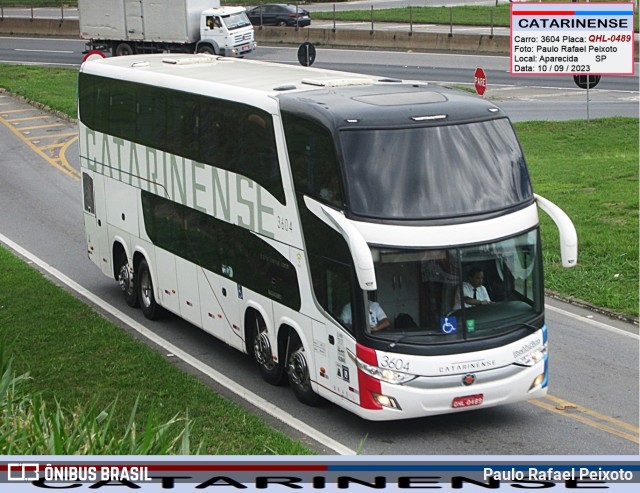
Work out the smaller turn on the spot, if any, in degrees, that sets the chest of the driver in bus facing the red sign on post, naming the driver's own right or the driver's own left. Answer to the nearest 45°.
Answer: approximately 135° to the driver's own left

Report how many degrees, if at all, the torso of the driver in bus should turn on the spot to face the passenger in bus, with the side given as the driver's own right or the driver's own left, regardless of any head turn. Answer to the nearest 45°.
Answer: approximately 135° to the driver's own right

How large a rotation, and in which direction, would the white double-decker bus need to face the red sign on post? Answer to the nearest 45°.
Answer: approximately 135° to its left

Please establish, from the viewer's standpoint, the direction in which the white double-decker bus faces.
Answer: facing the viewer and to the right of the viewer

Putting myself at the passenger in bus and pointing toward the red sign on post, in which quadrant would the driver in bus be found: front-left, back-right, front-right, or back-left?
front-right

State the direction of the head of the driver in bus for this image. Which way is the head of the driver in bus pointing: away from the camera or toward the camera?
toward the camera

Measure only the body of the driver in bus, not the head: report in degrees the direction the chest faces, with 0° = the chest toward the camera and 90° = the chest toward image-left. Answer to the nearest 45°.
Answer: approximately 315°
